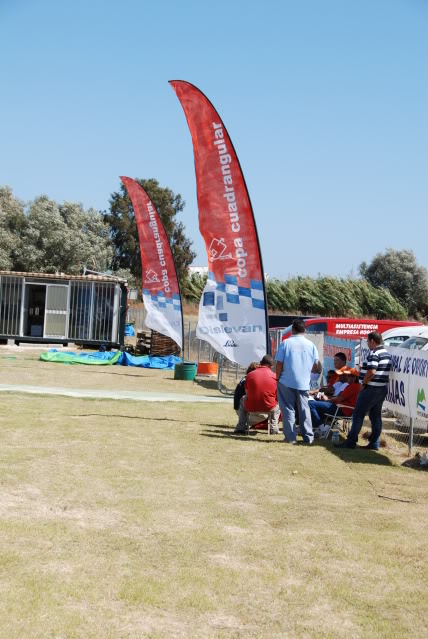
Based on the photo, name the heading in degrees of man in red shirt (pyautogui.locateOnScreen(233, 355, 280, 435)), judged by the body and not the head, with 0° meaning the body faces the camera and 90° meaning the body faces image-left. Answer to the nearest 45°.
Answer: approximately 180°

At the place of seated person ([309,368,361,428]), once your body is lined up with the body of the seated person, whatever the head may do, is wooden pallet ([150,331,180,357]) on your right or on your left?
on your right

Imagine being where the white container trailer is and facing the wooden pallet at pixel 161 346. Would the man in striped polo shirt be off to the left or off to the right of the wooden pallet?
right

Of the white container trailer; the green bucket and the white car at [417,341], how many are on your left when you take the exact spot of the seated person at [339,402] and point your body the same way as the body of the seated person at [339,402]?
0

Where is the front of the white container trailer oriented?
toward the camera

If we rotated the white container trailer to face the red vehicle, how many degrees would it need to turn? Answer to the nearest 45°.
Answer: approximately 45° to its left

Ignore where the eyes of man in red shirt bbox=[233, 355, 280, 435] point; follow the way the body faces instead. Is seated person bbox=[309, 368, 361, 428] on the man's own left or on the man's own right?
on the man's own right

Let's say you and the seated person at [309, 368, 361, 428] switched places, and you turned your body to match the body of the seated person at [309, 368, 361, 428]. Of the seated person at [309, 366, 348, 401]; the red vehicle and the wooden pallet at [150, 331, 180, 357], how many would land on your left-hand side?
0

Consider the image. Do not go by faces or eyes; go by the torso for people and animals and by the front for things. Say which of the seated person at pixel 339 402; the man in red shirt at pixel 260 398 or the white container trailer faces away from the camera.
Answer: the man in red shirt

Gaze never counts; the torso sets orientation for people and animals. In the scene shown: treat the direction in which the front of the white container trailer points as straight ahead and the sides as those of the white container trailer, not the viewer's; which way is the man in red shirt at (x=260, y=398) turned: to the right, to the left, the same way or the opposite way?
the opposite way

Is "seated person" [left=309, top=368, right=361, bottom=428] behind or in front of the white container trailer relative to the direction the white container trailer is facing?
in front
